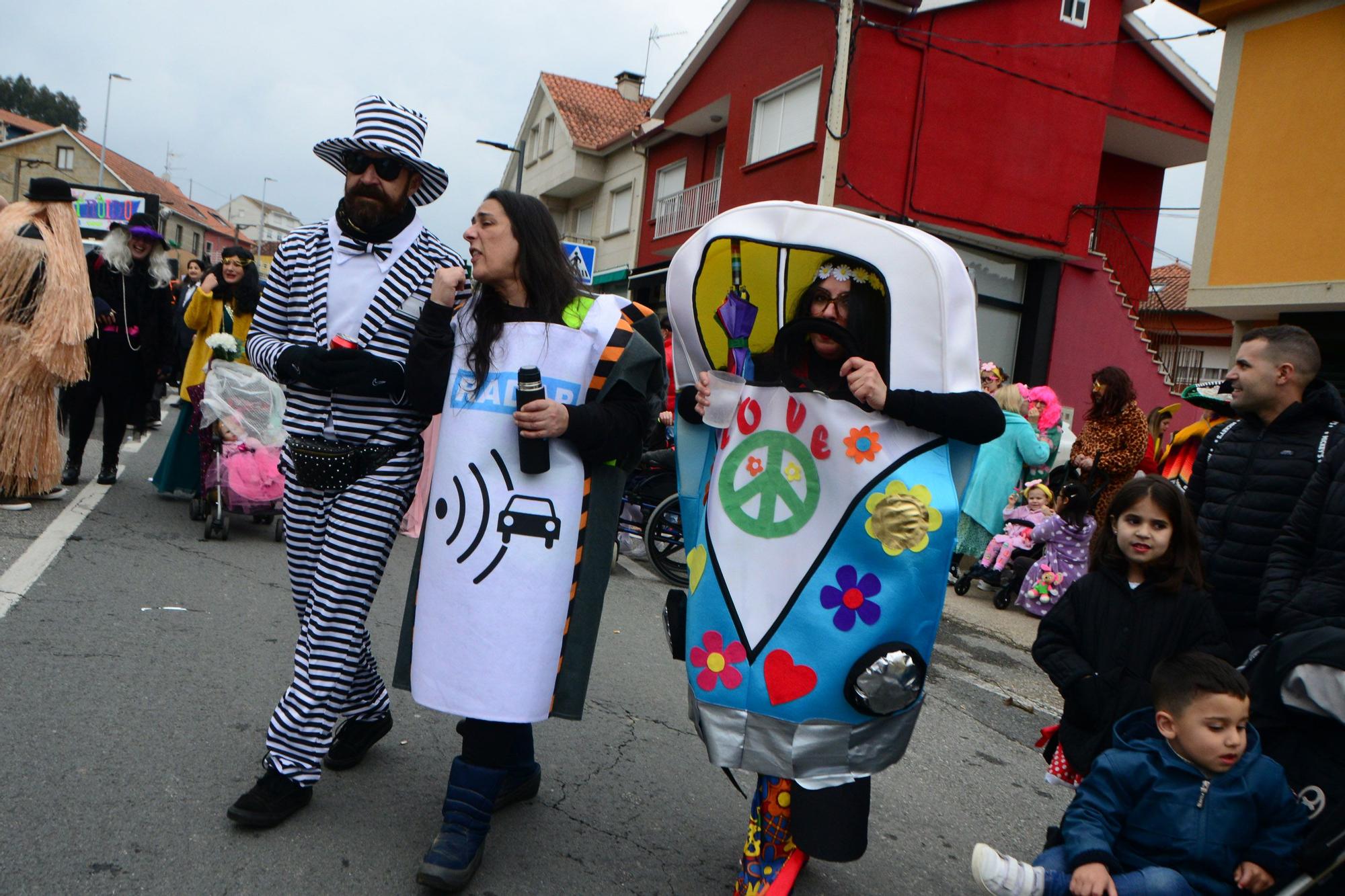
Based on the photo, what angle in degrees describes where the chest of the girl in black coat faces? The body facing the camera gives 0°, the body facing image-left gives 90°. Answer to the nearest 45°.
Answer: approximately 0°

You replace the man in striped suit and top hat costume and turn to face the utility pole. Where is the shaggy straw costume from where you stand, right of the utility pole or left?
left

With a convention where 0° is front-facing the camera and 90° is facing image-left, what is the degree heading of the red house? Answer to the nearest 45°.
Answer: approximately 45°

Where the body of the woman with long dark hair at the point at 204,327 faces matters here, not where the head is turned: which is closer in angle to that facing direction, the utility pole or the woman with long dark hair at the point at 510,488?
the woman with long dark hair

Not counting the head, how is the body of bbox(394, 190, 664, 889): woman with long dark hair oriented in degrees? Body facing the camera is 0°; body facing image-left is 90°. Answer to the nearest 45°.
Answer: approximately 45°

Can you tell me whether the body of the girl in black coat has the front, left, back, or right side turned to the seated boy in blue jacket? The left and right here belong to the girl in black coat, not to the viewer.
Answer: front

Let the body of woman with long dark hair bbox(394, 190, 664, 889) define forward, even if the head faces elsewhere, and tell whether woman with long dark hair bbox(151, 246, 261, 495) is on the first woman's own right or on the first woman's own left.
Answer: on the first woman's own right

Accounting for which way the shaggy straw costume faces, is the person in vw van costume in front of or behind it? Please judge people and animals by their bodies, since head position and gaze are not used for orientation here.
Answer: in front

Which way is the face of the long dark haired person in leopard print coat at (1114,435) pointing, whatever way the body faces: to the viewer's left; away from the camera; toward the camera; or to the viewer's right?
to the viewer's left

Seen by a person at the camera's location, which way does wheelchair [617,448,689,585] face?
facing to the left of the viewer
